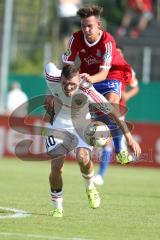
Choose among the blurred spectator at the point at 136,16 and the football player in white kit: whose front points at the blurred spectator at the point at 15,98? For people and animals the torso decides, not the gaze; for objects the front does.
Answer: the blurred spectator at the point at 136,16

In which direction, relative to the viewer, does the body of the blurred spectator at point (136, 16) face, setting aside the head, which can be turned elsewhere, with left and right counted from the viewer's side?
facing the viewer and to the left of the viewer

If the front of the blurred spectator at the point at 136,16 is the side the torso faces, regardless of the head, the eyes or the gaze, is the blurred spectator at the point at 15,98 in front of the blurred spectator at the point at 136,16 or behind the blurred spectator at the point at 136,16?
in front

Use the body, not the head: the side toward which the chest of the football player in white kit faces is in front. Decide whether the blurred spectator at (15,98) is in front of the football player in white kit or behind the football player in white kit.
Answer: behind

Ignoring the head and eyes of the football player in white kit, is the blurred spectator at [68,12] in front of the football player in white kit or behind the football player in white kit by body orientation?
behind

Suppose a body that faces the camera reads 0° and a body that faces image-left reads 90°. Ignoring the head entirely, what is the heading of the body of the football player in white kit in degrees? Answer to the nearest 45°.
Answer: approximately 0°

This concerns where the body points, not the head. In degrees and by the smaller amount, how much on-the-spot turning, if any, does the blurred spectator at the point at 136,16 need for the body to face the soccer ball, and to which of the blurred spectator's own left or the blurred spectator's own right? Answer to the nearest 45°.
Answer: approximately 45° to the blurred spectator's own left
